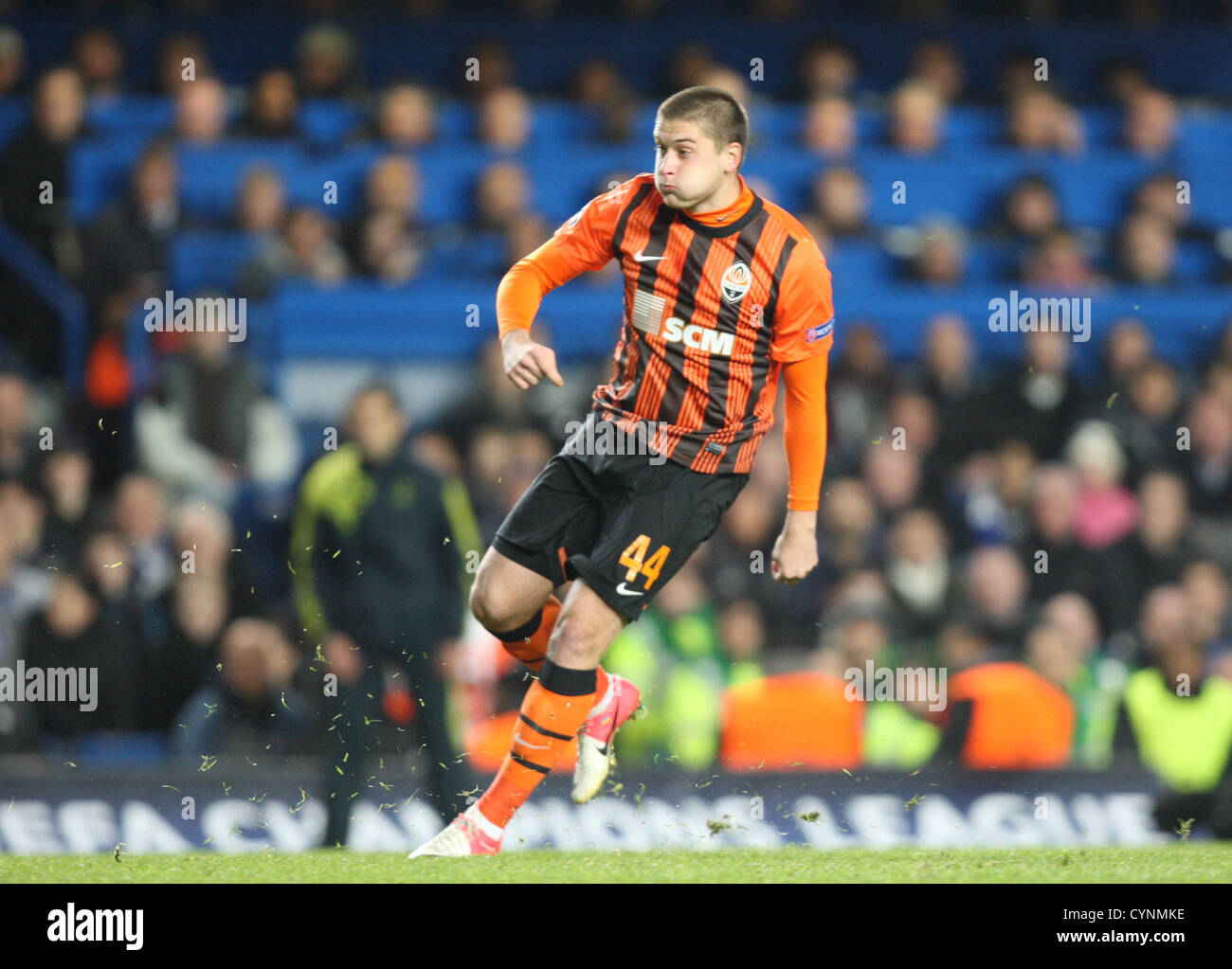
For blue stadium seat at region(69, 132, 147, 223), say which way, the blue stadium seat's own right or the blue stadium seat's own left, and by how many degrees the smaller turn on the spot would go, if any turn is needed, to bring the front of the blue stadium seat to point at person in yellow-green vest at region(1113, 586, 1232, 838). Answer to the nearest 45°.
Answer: approximately 45° to the blue stadium seat's own left

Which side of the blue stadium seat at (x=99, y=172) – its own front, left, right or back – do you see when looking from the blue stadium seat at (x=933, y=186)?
left

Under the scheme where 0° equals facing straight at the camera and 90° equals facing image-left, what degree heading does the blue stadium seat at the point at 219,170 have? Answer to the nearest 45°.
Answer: approximately 0°

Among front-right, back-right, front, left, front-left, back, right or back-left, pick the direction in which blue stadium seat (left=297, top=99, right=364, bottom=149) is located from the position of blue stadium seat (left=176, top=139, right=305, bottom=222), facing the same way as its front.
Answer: back-left

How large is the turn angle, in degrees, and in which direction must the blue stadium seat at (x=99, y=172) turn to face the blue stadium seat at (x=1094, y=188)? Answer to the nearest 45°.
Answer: approximately 90° to its left

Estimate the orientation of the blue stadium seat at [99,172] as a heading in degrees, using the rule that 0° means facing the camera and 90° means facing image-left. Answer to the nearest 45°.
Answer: approximately 0°

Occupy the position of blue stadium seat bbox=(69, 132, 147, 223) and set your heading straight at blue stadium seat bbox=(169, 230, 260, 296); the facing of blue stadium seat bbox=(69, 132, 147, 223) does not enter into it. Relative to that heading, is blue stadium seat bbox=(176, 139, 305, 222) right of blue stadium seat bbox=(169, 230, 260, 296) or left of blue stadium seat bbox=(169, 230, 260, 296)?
left

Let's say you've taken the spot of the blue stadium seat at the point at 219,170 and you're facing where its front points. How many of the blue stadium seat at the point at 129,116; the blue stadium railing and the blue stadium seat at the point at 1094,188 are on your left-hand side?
1

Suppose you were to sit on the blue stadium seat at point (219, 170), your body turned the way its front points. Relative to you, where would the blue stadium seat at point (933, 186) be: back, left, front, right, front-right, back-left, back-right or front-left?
left
